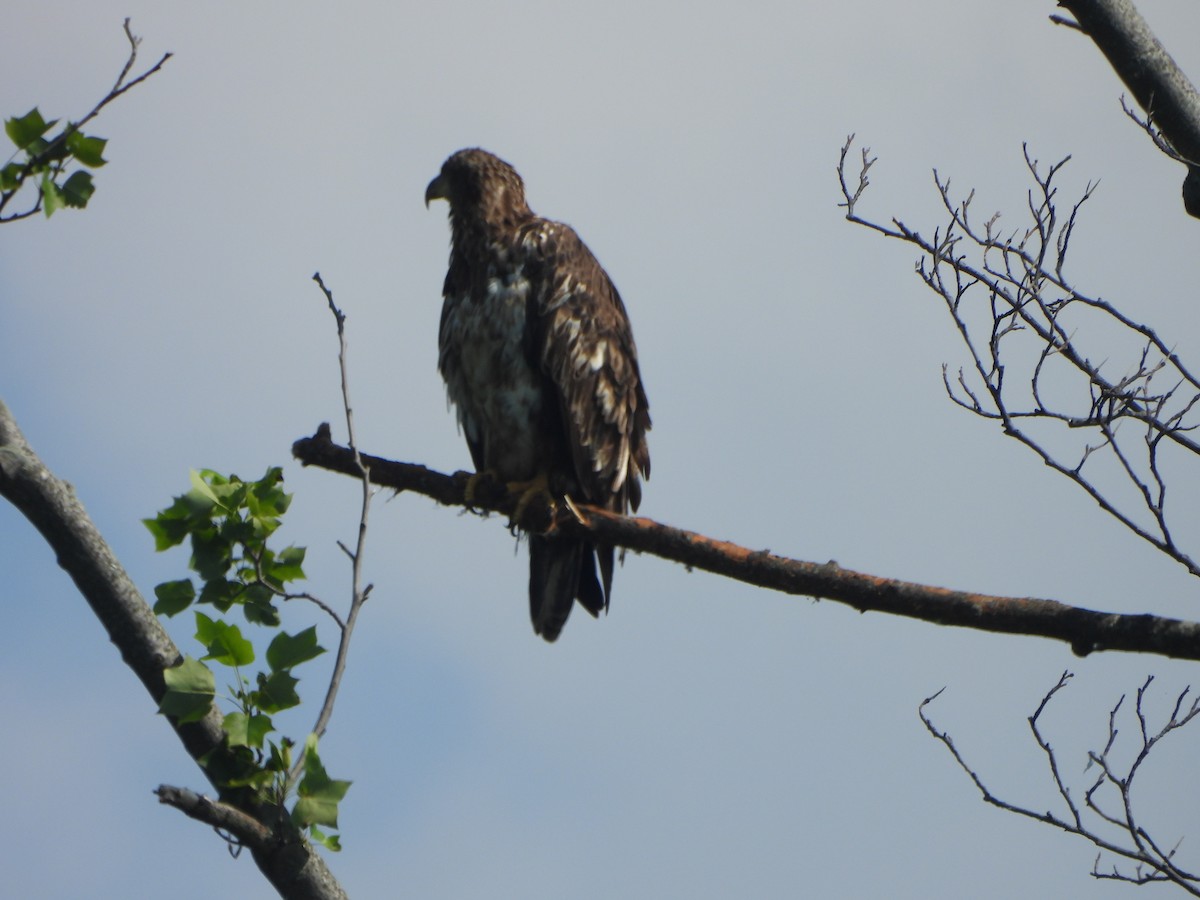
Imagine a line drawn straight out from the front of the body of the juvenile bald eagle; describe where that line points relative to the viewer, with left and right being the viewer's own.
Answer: facing the viewer and to the left of the viewer

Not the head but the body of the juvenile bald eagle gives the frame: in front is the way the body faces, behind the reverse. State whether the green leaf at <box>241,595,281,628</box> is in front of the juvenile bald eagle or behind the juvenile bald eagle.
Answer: in front

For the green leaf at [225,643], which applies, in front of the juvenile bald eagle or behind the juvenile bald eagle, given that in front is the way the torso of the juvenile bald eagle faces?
in front

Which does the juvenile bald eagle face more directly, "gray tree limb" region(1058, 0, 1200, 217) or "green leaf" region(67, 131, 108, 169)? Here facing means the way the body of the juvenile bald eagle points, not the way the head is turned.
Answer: the green leaf
